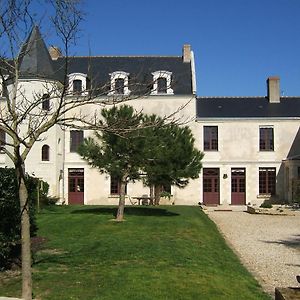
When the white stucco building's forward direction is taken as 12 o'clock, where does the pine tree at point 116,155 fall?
The pine tree is roughly at 1 o'clock from the white stucco building.

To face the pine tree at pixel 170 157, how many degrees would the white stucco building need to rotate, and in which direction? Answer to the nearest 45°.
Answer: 0° — it already faces it

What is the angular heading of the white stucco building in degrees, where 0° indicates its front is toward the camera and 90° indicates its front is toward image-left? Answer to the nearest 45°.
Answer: approximately 0°
